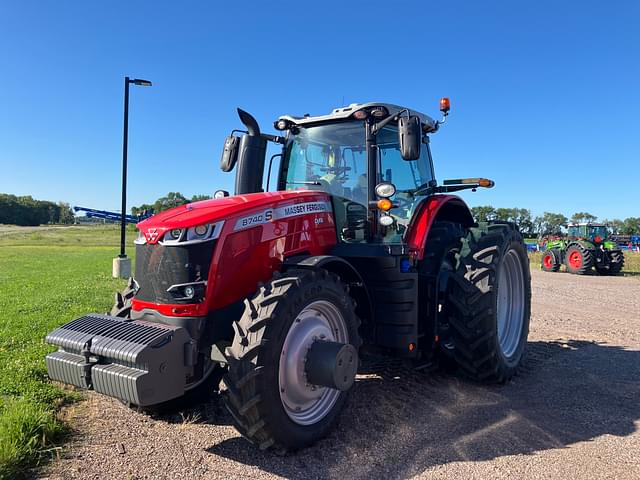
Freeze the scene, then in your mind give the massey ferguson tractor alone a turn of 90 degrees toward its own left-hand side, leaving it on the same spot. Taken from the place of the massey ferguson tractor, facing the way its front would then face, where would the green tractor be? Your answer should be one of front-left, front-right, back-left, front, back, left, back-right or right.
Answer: left

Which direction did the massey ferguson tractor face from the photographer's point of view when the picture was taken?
facing the viewer and to the left of the viewer

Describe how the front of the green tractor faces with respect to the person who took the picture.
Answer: facing away from the viewer and to the left of the viewer
